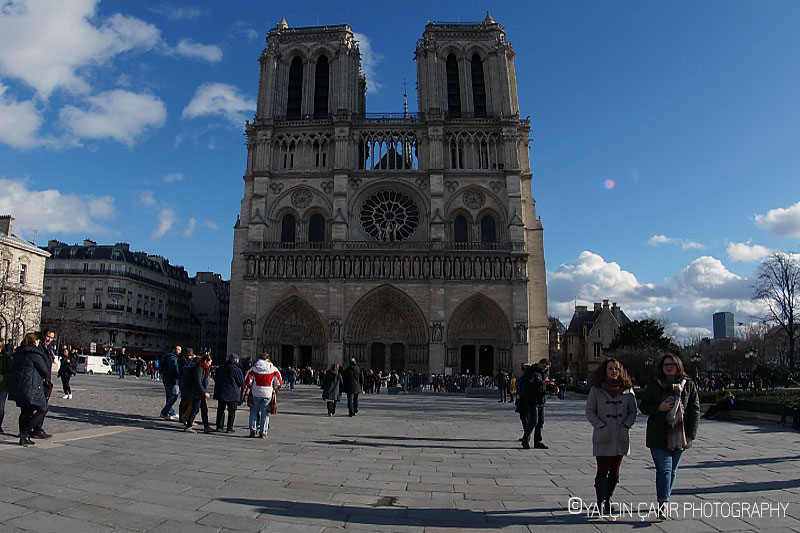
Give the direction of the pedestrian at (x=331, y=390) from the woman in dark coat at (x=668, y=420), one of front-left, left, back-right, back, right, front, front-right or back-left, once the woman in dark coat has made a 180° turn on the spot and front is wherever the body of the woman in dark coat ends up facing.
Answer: front-left

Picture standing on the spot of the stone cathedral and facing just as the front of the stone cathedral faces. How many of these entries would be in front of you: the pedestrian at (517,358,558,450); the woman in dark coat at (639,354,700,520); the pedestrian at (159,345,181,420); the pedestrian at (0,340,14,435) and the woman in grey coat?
5

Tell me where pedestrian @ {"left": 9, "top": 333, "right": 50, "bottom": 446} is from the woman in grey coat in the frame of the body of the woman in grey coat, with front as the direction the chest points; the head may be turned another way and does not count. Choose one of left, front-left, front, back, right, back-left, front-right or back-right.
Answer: right

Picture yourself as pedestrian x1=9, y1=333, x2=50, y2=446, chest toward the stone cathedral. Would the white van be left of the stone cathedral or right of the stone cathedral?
left

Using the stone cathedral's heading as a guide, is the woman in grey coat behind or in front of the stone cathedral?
in front

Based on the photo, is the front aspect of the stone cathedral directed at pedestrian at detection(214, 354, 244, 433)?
yes

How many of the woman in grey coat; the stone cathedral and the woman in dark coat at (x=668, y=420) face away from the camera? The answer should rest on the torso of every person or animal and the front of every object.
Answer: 0

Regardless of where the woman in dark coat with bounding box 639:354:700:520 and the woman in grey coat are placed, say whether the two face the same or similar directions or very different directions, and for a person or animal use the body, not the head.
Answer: same or similar directions

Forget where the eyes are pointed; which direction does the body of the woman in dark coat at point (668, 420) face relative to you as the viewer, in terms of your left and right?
facing the viewer

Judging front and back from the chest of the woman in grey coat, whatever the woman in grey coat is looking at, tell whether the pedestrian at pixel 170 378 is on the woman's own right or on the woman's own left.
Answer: on the woman's own right

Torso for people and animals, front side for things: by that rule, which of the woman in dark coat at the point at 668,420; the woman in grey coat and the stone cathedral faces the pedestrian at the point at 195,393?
the stone cathedral
